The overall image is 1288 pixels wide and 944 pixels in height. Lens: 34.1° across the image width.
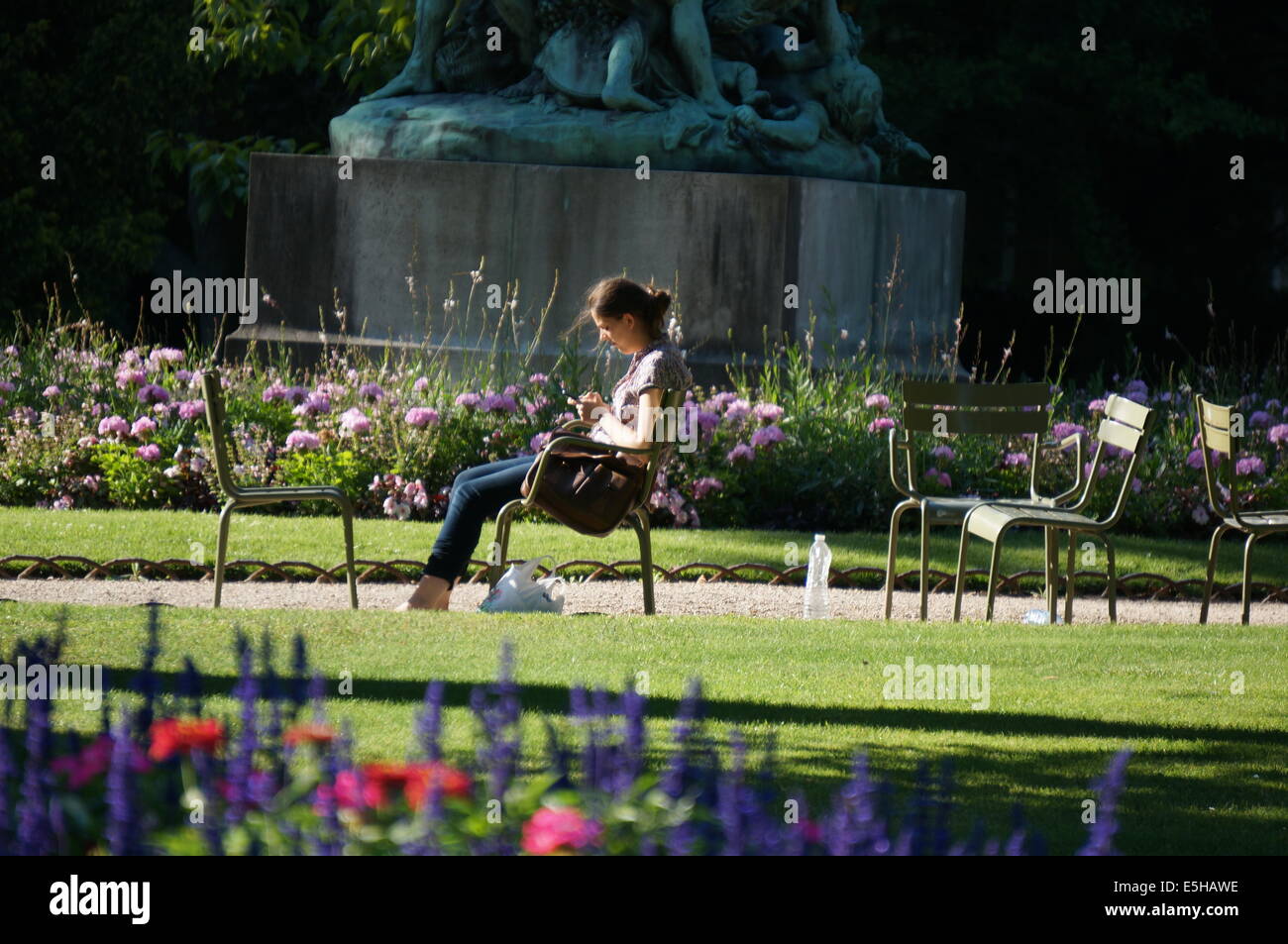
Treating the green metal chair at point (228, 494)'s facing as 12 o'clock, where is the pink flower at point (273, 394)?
The pink flower is roughly at 9 o'clock from the green metal chair.

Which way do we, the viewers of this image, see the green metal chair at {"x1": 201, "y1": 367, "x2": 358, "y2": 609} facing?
facing to the right of the viewer

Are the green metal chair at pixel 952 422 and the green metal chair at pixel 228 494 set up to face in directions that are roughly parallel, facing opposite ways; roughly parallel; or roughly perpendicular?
roughly perpendicular

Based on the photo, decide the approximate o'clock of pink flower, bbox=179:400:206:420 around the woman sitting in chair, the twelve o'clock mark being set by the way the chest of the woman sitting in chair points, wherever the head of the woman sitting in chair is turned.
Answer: The pink flower is roughly at 2 o'clock from the woman sitting in chair.

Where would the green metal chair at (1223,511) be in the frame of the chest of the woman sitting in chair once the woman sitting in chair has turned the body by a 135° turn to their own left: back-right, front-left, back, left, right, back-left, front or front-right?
front-left

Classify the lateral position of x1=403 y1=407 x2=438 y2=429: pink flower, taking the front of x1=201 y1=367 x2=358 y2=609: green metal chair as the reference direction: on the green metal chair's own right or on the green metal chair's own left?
on the green metal chair's own left

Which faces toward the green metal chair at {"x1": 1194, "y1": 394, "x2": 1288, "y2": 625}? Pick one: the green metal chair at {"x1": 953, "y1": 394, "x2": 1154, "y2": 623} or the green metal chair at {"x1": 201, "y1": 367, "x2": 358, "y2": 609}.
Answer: the green metal chair at {"x1": 201, "y1": 367, "x2": 358, "y2": 609}

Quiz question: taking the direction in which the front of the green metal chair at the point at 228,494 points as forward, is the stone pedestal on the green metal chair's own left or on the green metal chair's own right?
on the green metal chair's own left

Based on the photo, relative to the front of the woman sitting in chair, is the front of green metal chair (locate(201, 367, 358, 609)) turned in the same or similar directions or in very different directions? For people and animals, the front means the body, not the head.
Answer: very different directions

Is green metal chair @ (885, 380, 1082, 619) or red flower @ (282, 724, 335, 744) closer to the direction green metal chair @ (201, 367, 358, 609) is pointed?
the green metal chair

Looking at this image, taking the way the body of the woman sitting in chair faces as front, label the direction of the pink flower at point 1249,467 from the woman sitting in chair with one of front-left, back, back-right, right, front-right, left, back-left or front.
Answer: back-right

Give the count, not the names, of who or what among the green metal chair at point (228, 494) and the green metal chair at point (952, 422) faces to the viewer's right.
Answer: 1

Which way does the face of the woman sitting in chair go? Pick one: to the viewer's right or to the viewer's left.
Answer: to the viewer's left

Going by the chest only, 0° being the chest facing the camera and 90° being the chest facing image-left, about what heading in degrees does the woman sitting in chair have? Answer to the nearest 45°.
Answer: approximately 90°

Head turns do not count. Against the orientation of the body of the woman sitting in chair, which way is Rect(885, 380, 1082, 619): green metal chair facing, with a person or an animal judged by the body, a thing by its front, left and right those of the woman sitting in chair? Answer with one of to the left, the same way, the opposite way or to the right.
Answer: to the left
